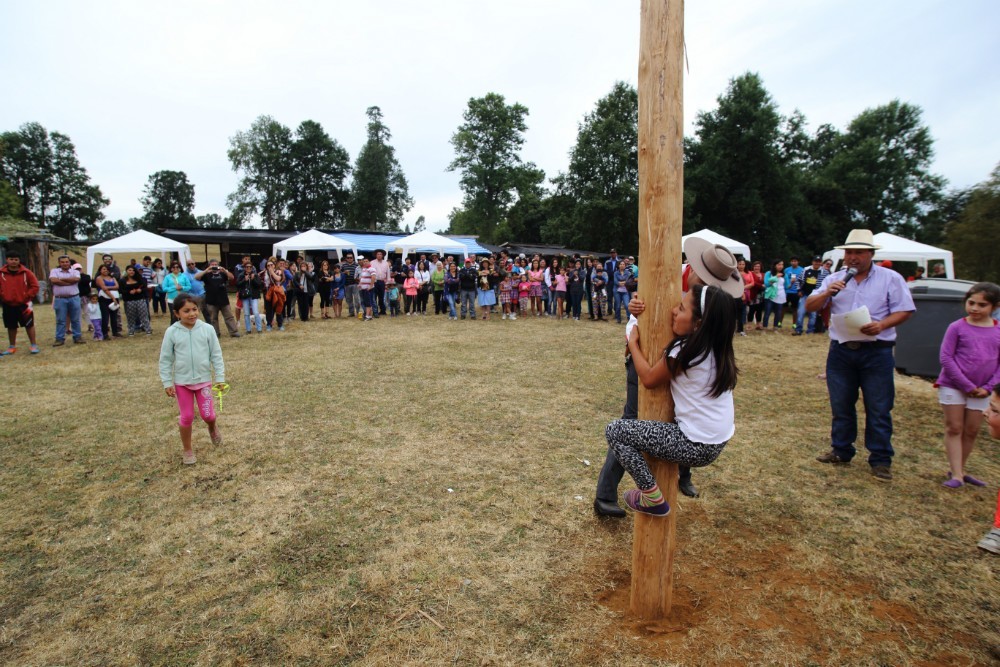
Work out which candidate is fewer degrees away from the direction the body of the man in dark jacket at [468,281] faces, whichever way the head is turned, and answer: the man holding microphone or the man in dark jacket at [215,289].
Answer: the man holding microphone

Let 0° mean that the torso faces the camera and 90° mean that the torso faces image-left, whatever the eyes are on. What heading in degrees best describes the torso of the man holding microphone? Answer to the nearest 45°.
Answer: approximately 45°

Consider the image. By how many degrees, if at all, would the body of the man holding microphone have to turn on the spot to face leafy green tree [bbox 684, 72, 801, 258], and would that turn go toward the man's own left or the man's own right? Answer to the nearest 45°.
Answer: approximately 135° to the man's own right

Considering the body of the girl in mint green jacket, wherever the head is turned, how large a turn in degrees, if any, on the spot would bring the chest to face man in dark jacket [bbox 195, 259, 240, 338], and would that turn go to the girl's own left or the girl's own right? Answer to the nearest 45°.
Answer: approximately 180°

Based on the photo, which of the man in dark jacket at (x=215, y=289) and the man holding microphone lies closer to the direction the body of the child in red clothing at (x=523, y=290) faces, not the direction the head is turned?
the man holding microphone

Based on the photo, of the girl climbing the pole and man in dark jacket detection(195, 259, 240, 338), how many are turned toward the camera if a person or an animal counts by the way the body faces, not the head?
1

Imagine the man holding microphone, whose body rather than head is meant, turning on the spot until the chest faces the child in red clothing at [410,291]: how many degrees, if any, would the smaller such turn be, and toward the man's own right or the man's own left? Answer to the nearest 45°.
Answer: approximately 90° to the man's own right

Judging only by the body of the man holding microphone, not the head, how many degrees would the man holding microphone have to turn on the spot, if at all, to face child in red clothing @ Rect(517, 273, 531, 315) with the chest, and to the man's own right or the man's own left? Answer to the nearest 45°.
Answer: approximately 90° to the man's own right

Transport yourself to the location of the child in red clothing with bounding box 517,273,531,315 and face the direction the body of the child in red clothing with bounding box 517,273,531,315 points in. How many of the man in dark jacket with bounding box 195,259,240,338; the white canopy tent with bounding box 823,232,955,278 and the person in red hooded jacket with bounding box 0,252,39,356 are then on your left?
1

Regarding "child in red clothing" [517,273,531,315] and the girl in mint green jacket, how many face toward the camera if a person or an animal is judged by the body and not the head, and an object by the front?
2

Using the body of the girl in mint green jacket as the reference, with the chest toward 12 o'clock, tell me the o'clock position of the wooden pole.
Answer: The wooden pole is roughly at 11 o'clock from the girl in mint green jacket.

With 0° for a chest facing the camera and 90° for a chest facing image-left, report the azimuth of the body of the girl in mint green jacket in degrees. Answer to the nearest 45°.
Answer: approximately 0°
